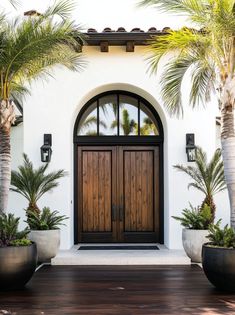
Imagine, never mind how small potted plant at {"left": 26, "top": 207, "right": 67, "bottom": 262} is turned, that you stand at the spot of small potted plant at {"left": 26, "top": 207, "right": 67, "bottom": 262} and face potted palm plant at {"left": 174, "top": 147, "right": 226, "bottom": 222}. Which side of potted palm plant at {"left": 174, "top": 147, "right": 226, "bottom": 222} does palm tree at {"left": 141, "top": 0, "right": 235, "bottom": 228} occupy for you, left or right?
right

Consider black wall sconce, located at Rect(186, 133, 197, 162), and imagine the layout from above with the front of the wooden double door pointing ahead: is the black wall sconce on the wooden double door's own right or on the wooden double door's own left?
on the wooden double door's own left

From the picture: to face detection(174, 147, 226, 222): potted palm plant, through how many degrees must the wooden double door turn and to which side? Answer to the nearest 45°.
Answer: approximately 45° to its left

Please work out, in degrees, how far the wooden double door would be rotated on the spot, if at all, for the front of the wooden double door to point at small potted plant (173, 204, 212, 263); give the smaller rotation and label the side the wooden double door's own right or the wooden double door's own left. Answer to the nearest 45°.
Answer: approximately 45° to the wooden double door's own left

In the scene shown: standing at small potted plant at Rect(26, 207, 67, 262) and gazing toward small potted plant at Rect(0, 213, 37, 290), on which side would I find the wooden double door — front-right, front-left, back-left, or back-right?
back-left

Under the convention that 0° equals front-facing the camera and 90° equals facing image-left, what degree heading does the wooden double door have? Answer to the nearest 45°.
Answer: approximately 0°

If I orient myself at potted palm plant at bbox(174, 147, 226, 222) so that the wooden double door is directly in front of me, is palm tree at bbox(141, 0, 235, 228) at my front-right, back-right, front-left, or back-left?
back-left

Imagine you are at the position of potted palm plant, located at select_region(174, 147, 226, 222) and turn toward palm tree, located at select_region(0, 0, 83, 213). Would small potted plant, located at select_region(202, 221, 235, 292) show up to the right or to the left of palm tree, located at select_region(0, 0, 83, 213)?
left
